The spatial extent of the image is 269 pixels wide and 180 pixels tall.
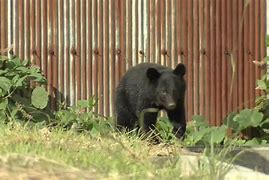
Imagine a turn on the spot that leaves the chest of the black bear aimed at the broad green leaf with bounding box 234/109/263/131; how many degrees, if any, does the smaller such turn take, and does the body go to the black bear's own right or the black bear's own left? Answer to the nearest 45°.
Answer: approximately 90° to the black bear's own left

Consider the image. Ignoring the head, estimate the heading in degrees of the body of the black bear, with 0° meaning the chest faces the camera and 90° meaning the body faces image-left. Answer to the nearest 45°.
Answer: approximately 315°

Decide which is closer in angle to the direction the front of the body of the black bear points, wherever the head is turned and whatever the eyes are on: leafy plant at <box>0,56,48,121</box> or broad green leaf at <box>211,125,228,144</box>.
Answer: the broad green leaf

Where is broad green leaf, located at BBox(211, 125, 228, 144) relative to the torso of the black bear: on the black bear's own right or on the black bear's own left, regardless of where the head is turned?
on the black bear's own left
